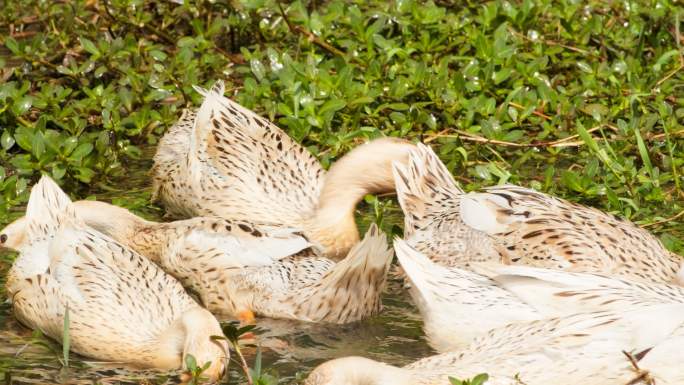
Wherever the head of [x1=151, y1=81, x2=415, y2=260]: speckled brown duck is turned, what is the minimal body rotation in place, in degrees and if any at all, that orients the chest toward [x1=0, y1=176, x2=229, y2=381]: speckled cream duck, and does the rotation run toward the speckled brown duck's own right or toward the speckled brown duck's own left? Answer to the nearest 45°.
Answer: approximately 135° to the speckled brown duck's own right

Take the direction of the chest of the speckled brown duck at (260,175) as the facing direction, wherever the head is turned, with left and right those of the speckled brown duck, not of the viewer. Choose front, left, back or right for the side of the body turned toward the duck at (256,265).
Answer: right

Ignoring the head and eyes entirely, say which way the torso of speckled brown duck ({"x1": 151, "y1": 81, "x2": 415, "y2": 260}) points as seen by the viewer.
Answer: to the viewer's right

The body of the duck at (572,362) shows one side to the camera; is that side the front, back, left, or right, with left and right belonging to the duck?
left

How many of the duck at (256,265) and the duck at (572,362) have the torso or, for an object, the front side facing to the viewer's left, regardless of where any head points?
2

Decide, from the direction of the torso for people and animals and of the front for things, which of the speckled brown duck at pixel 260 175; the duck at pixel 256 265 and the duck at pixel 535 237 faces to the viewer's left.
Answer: the duck at pixel 256 265

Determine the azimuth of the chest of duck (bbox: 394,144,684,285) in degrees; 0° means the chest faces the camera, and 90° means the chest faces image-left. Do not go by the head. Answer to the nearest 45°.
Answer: approximately 270°

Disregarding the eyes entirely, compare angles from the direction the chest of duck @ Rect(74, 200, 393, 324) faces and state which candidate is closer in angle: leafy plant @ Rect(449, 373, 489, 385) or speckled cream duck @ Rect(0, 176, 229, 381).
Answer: the speckled cream duck

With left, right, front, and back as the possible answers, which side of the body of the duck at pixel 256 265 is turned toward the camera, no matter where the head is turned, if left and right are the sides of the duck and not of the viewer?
left

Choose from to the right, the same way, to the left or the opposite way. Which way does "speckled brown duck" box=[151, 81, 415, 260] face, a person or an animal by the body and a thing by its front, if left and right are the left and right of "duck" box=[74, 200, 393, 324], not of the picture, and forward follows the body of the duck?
the opposite way

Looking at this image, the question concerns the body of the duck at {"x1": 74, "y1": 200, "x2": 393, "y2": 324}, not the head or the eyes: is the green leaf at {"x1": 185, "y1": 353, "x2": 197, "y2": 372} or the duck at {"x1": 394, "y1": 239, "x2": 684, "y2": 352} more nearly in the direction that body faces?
the green leaf
